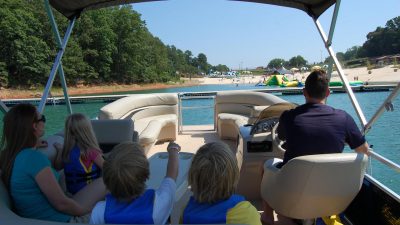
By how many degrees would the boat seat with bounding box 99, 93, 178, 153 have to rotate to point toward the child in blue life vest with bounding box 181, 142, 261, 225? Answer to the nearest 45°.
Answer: approximately 45° to its right

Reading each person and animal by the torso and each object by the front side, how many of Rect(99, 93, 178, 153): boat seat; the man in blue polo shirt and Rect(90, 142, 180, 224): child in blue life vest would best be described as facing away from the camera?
2

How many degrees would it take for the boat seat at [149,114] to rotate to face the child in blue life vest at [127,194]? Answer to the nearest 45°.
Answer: approximately 45° to its right

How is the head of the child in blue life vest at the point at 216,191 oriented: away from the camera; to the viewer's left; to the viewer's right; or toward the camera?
away from the camera

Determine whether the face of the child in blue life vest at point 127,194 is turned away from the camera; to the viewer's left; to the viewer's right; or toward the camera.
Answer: away from the camera

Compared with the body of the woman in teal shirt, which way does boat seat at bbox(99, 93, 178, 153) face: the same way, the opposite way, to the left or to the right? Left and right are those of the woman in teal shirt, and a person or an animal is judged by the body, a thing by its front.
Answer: to the right

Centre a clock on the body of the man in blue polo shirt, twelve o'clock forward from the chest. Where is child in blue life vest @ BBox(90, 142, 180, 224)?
The child in blue life vest is roughly at 7 o'clock from the man in blue polo shirt.

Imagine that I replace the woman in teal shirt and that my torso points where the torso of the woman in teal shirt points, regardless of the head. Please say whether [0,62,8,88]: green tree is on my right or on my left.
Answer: on my left

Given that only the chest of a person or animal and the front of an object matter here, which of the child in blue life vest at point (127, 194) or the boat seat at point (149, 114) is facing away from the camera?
the child in blue life vest

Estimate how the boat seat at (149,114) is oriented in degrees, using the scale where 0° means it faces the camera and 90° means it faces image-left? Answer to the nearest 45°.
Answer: approximately 315°

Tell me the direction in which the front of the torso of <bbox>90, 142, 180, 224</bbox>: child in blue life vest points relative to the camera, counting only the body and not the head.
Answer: away from the camera

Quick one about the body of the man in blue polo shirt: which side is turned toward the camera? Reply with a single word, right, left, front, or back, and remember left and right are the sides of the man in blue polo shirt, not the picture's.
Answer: back

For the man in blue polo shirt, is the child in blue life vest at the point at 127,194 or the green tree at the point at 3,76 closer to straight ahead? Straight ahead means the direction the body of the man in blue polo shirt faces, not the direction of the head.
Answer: the green tree

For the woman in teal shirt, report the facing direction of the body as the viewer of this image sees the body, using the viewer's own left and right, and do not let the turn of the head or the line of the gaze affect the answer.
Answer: facing away from the viewer and to the right of the viewer

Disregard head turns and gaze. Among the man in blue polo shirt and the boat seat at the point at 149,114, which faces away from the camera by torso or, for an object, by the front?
the man in blue polo shirt
